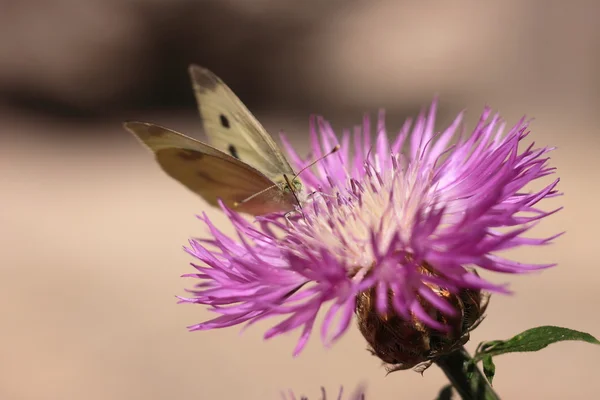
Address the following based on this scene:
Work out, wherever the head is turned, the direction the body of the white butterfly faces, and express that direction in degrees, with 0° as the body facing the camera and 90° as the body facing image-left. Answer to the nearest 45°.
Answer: approximately 315°
